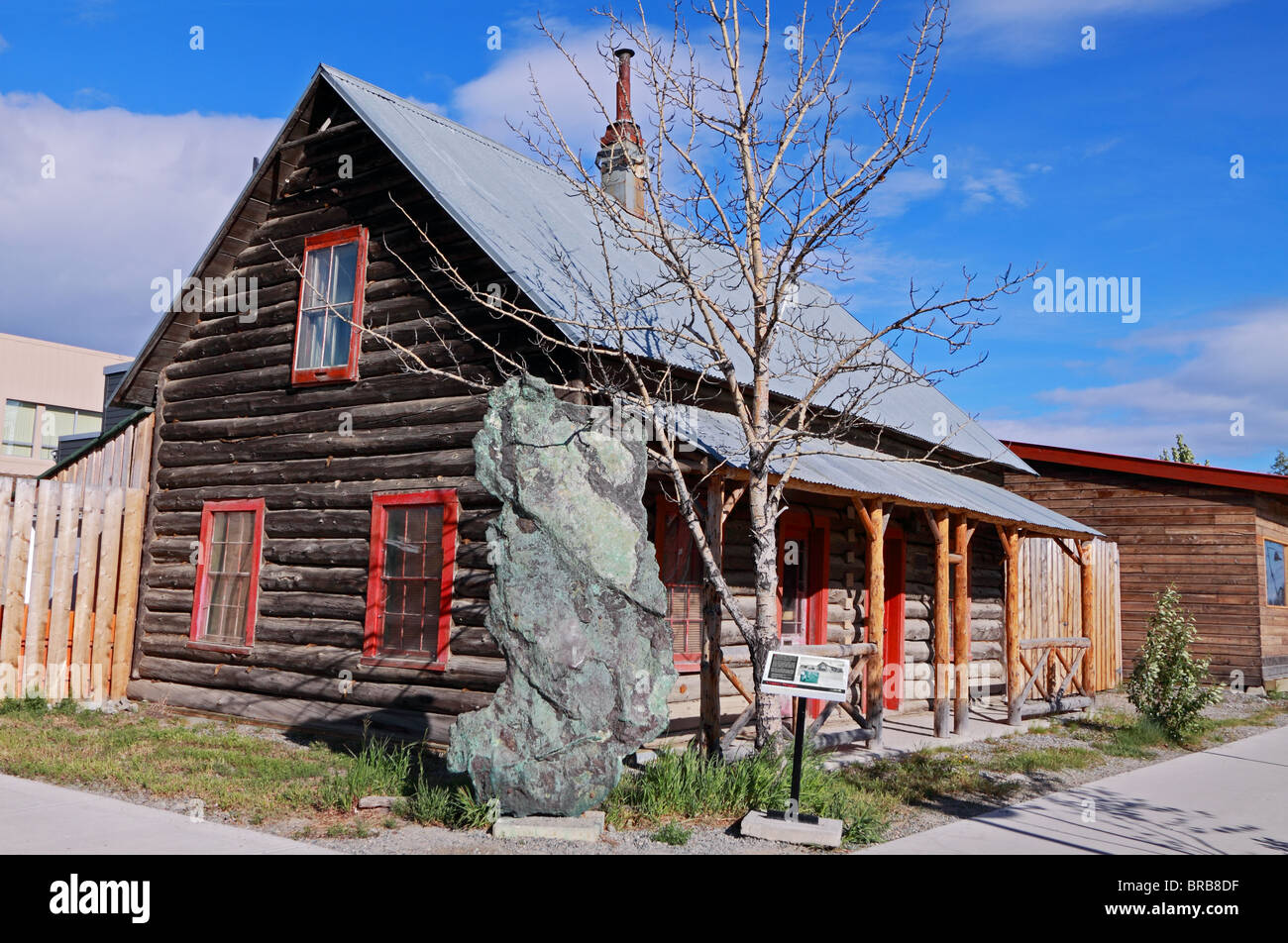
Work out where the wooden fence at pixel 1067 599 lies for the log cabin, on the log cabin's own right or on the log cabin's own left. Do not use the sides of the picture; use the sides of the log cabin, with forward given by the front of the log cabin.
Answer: on the log cabin's own left

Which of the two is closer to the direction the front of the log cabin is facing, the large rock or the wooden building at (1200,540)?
the large rock

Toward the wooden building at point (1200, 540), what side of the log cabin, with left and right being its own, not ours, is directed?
left

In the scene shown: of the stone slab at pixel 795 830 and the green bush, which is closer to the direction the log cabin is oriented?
the stone slab

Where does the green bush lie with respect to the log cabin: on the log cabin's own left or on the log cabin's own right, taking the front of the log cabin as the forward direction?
on the log cabin's own left

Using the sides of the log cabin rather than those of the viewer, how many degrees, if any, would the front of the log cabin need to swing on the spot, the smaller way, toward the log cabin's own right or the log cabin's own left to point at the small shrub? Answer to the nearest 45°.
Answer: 0° — it already faces it

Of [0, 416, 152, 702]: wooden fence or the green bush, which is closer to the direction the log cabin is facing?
the green bush

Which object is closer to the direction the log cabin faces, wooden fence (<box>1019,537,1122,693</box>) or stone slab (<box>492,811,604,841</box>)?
the stone slab

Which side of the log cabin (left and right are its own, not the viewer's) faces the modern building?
back

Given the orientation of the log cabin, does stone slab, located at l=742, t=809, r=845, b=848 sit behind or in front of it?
in front

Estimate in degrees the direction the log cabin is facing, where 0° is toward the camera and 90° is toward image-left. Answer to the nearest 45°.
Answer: approximately 315°
